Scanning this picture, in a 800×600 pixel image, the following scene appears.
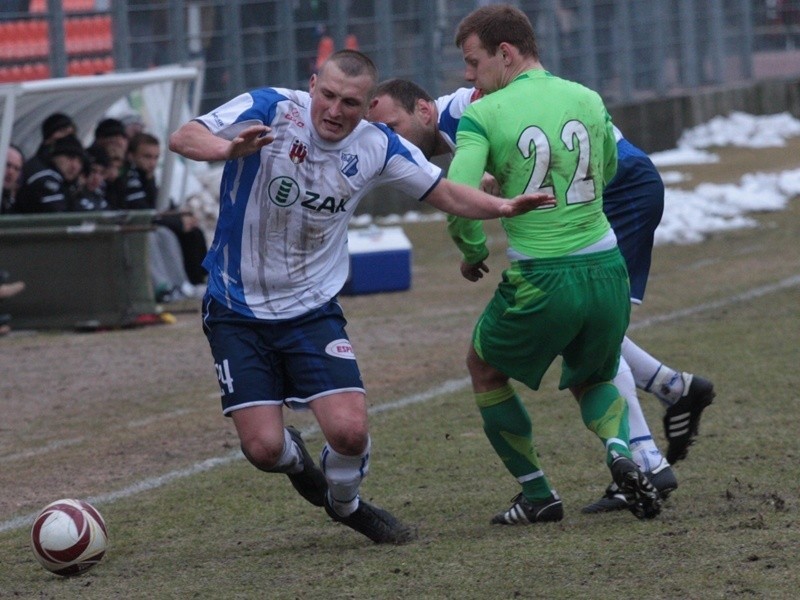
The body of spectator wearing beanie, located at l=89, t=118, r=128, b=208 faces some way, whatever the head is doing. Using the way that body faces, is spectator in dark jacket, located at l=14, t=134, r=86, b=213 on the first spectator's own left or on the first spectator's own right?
on the first spectator's own right

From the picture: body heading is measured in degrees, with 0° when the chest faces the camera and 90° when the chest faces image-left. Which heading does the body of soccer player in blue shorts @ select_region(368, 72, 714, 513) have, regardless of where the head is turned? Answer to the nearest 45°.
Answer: approximately 90°

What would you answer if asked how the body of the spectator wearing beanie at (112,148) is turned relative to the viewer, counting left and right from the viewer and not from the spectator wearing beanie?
facing the viewer and to the right of the viewer

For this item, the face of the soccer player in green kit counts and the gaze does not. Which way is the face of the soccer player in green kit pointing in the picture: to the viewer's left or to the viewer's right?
to the viewer's left

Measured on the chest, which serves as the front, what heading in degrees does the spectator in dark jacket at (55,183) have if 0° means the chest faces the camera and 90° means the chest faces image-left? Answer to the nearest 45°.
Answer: approximately 315°

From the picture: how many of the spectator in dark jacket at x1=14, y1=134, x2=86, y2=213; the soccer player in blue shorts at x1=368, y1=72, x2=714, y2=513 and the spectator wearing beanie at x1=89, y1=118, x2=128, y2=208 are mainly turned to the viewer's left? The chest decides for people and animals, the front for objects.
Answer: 1

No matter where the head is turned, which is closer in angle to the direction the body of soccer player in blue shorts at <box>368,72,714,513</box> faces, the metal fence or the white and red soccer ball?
the white and red soccer ball
